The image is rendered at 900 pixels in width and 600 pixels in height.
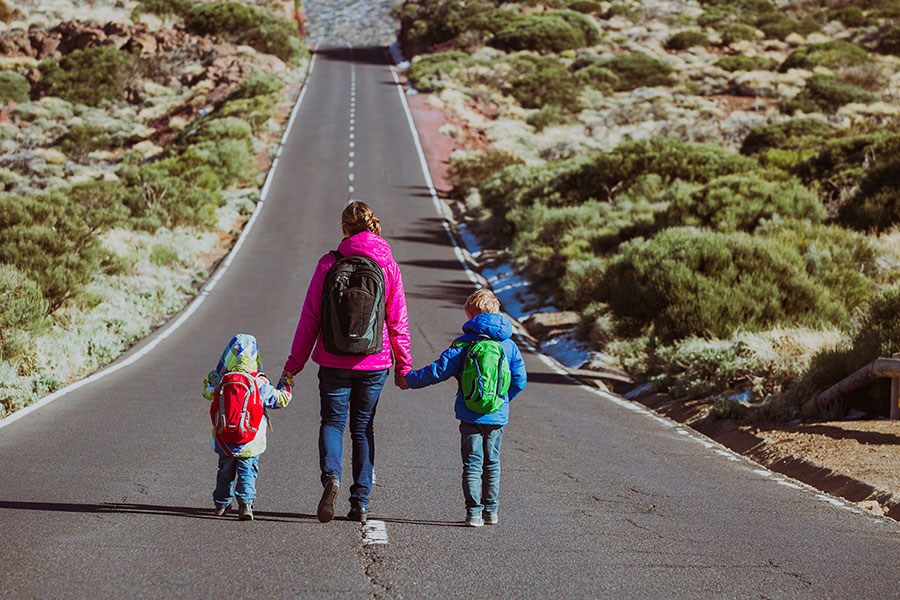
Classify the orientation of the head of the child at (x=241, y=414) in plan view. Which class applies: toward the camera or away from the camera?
away from the camera

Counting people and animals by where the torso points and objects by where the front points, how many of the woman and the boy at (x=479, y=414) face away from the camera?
2

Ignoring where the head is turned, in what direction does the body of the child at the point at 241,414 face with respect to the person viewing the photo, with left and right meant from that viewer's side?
facing away from the viewer

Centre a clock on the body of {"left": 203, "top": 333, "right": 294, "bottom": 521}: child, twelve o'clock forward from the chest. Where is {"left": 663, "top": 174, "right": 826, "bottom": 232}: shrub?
The shrub is roughly at 1 o'clock from the child.

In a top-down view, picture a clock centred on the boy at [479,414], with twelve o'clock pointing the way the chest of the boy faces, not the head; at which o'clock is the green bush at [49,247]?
The green bush is roughly at 11 o'clock from the boy.

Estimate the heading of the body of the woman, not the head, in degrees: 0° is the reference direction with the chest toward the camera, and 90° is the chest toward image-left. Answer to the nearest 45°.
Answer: approximately 180°

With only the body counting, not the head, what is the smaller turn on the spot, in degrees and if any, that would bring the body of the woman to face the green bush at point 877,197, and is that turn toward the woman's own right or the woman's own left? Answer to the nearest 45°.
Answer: approximately 45° to the woman's own right

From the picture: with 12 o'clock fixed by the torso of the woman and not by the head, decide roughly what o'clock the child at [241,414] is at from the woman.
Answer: The child is roughly at 9 o'clock from the woman.

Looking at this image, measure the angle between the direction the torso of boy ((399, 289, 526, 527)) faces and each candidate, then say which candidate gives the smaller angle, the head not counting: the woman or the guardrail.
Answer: the guardrail

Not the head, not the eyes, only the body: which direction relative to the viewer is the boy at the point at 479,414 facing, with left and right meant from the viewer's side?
facing away from the viewer

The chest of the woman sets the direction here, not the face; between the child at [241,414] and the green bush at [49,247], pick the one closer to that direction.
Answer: the green bush
